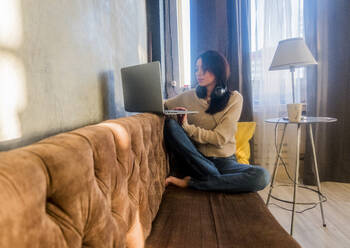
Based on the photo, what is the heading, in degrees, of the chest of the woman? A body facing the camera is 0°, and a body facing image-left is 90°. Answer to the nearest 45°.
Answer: approximately 45°

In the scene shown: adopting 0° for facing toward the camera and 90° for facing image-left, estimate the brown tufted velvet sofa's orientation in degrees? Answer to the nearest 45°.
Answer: approximately 270°
